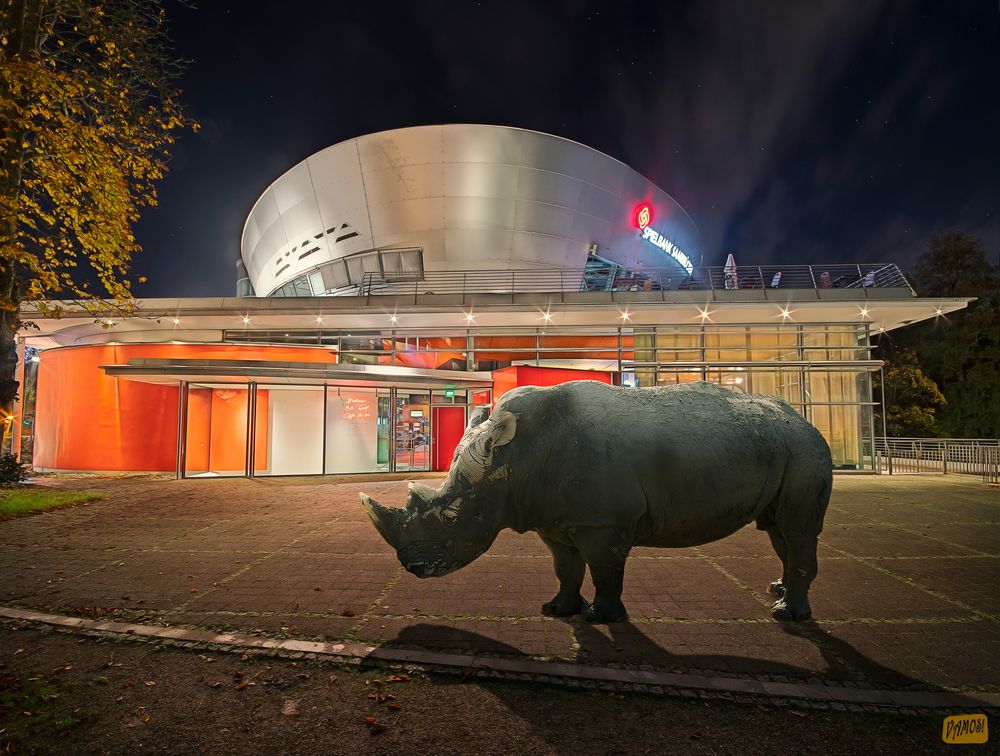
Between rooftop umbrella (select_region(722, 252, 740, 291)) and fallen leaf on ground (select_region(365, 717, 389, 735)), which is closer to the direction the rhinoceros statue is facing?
the fallen leaf on ground

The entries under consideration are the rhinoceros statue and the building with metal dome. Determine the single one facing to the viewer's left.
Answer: the rhinoceros statue

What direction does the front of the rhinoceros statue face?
to the viewer's left

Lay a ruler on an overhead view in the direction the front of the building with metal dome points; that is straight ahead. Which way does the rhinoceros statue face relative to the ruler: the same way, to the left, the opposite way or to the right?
to the right

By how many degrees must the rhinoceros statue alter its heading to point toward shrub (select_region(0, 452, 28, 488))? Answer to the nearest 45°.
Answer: approximately 45° to its right

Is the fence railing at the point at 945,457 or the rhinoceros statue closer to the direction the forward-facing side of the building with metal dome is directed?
the rhinoceros statue

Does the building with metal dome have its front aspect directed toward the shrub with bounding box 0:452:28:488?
no

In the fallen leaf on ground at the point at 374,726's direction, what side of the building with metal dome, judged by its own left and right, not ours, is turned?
front

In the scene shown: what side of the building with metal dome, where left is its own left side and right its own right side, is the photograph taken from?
front

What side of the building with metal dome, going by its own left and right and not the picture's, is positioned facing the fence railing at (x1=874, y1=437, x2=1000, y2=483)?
left

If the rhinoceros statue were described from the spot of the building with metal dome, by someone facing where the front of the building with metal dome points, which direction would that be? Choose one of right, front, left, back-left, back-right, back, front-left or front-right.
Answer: front

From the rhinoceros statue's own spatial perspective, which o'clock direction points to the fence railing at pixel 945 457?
The fence railing is roughly at 4 o'clock from the rhinoceros statue.

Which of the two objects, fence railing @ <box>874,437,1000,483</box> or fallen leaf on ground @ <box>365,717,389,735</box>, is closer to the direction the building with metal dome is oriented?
the fallen leaf on ground

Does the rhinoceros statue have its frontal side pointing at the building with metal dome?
no

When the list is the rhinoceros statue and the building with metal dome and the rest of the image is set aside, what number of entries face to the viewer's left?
1
